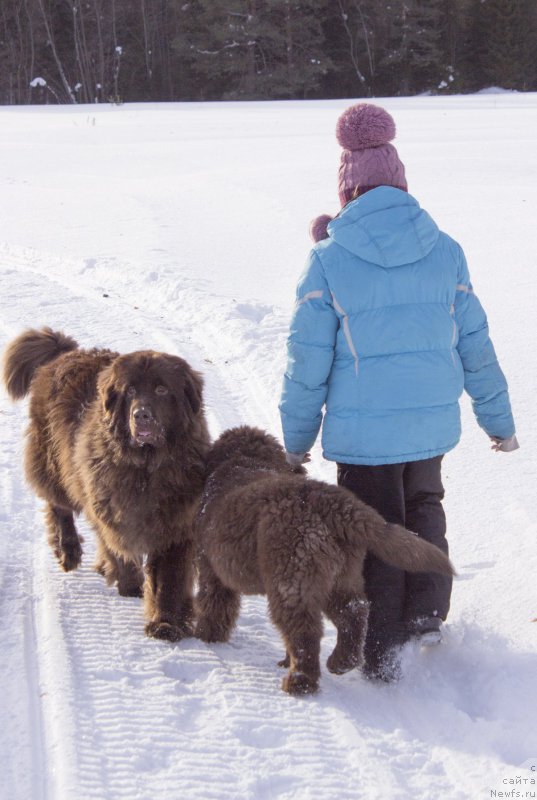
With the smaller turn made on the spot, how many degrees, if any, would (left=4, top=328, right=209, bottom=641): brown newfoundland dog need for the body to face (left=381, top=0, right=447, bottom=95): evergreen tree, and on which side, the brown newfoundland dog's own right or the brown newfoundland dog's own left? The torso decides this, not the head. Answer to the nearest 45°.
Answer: approximately 135° to the brown newfoundland dog's own left

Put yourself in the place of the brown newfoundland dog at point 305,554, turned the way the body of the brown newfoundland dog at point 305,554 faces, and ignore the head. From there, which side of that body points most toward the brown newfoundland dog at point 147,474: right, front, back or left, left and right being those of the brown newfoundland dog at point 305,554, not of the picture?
front

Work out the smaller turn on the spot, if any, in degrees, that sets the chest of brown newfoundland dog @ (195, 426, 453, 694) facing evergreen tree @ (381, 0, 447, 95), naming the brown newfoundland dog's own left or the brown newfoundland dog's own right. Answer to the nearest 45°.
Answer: approximately 45° to the brown newfoundland dog's own right

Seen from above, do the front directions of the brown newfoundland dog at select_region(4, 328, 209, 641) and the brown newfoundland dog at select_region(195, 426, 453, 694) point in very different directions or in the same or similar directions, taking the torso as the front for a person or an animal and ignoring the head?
very different directions

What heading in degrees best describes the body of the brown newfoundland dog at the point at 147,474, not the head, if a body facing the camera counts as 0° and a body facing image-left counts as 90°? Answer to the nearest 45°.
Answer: approximately 315°

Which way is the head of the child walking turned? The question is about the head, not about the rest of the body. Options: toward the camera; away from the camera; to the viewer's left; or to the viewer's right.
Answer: away from the camera

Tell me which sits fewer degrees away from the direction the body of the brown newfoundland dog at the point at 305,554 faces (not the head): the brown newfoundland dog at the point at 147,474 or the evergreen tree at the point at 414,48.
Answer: the brown newfoundland dog

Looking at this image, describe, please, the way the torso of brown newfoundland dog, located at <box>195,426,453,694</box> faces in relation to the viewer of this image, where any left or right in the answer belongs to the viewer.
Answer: facing away from the viewer and to the left of the viewer
